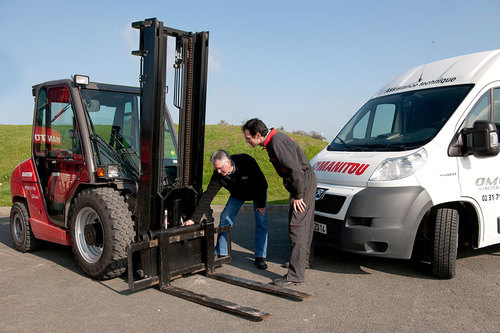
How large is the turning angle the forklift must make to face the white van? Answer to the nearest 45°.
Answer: approximately 45° to its left

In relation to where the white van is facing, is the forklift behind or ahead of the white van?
ahead

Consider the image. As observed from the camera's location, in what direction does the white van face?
facing the viewer and to the left of the viewer

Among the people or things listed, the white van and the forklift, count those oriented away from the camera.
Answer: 0

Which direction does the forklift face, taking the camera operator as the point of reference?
facing the viewer and to the right of the viewer
